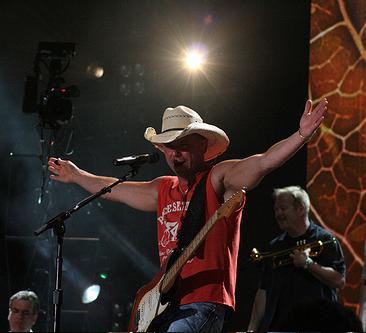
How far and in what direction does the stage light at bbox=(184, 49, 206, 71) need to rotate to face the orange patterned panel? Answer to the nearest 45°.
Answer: approximately 90° to its left

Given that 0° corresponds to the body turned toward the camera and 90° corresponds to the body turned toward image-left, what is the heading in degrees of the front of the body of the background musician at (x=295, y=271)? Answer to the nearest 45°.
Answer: approximately 45°

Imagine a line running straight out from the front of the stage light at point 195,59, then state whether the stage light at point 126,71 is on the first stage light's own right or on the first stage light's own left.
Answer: on the first stage light's own right

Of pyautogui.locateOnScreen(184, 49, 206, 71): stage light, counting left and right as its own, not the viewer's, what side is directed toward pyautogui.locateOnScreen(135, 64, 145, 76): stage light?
right
